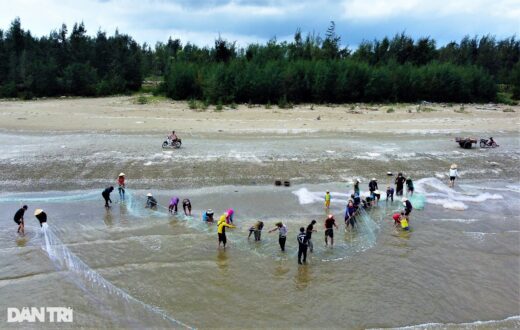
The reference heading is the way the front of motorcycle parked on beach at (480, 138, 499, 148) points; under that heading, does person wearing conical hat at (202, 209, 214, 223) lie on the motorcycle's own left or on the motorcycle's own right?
on the motorcycle's own right

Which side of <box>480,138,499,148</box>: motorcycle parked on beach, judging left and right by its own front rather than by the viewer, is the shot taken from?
right

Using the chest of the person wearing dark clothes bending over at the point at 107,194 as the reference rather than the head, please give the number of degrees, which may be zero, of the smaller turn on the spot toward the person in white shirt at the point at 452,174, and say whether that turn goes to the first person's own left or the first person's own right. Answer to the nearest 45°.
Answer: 0° — they already face them

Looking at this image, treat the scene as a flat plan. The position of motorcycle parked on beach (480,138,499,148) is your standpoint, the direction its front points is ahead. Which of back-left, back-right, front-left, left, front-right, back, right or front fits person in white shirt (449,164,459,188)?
right

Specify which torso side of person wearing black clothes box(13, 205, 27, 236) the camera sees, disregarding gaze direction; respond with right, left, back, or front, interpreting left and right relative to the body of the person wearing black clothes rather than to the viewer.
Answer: right

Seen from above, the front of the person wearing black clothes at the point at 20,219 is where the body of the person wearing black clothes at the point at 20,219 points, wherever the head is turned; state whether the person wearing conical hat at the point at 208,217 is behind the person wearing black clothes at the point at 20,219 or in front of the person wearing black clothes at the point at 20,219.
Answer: in front

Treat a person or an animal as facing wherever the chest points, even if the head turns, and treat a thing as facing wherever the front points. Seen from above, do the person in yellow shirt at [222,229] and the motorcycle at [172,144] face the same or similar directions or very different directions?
very different directions

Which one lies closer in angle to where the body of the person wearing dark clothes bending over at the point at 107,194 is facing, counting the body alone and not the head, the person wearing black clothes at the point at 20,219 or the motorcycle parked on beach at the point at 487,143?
the motorcycle parked on beach
